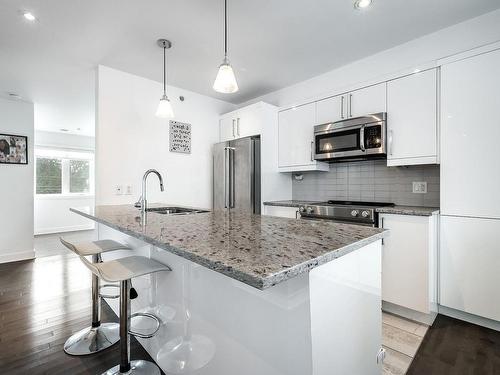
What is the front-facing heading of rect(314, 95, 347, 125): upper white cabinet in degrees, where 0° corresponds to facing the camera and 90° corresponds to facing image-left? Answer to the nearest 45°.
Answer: approximately 45°

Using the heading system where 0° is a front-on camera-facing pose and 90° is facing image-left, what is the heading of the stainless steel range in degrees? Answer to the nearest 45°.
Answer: approximately 45°

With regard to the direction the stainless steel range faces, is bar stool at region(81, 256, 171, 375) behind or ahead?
ahead

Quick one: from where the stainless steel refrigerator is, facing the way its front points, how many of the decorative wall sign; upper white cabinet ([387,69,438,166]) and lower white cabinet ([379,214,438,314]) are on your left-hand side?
2

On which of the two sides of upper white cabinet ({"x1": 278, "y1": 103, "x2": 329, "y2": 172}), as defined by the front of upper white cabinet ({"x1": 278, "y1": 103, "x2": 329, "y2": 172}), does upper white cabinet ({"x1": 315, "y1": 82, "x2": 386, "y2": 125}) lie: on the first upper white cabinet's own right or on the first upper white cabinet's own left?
on the first upper white cabinet's own left

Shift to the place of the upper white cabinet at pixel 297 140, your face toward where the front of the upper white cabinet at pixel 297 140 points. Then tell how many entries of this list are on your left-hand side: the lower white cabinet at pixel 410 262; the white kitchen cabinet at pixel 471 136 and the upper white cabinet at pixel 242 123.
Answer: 2

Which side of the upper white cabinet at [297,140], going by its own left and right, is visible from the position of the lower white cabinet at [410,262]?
left

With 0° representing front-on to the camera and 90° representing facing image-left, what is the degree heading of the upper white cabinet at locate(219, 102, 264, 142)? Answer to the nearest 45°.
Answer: approximately 45°

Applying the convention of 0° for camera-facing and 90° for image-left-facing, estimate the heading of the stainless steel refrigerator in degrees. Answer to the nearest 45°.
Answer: approximately 45°

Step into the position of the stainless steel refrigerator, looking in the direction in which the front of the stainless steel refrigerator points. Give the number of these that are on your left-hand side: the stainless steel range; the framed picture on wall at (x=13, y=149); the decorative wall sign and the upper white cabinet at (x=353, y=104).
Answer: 2
